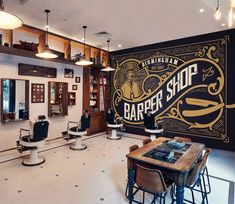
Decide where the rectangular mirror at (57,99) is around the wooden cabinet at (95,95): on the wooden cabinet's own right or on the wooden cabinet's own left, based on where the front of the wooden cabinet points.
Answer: on the wooden cabinet's own right

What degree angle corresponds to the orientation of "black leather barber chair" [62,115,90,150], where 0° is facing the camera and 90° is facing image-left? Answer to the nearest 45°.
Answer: approximately 90°

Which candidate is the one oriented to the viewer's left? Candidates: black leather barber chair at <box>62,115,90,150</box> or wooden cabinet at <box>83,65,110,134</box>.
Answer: the black leather barber chair

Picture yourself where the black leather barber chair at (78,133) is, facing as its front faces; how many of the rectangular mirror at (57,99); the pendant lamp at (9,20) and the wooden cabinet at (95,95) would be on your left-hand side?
1

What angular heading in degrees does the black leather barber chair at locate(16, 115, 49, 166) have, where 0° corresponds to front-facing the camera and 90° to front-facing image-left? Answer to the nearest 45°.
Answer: approximately 135°

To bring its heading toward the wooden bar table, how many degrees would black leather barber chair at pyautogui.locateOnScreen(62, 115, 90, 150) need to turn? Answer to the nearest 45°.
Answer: approximately 90° to its left

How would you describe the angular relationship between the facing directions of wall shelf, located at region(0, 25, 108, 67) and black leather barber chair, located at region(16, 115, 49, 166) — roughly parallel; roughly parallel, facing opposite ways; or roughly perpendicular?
roughly parallel, facing opposite ways

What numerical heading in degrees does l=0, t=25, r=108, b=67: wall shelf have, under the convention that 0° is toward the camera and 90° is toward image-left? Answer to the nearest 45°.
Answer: approximately 315°

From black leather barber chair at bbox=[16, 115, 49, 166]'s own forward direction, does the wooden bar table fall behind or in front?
behind

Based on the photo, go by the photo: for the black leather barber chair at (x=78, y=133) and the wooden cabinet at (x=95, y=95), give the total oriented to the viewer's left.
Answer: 1

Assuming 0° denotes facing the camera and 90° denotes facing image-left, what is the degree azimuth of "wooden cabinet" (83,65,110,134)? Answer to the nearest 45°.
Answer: approximately 315°

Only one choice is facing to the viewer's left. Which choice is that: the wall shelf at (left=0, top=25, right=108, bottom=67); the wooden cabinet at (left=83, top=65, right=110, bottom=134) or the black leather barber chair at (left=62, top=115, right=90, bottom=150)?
the black leather barber chair
